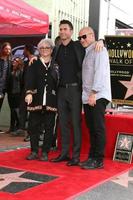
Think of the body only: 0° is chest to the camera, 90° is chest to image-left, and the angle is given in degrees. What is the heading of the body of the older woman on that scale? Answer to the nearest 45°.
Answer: approximately 0°

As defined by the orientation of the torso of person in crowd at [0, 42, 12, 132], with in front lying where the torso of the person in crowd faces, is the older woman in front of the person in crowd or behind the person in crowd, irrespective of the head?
in front

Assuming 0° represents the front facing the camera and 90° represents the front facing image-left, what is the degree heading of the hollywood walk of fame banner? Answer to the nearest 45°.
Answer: approximately 0°

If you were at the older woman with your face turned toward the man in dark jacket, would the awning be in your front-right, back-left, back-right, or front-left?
back-left

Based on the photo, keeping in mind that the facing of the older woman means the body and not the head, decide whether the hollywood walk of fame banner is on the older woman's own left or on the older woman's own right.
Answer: on the older woman's own left

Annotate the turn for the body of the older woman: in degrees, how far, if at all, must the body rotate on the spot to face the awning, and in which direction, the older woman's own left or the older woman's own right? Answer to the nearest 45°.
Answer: approximately 180°
